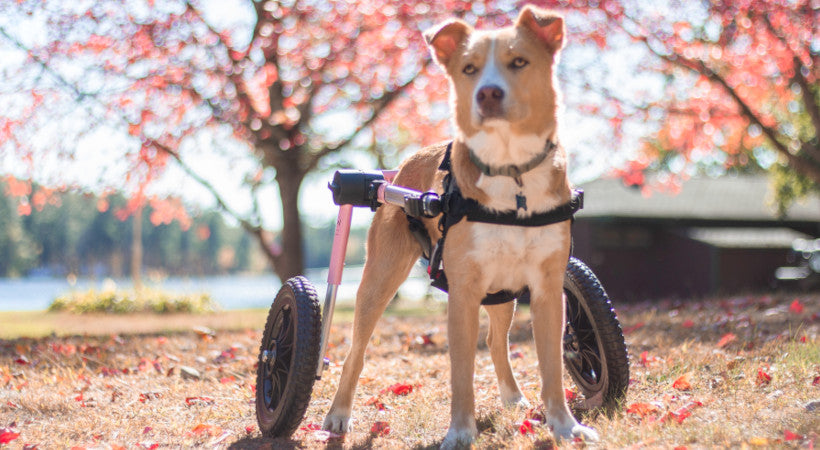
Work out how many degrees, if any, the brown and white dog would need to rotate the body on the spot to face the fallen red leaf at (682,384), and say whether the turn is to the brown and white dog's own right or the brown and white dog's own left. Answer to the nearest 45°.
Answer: approximately 90° to the brown and white dog's own left

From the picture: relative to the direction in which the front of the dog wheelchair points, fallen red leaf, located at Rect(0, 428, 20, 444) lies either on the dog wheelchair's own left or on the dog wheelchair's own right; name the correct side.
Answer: on the dog wheelchair's own right

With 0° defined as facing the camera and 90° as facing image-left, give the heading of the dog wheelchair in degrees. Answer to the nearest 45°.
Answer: approximately 315°

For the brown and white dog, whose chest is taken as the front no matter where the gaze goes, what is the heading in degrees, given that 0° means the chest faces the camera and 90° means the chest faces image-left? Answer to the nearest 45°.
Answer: approximately 315°

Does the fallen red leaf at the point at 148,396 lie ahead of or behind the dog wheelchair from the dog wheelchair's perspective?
behind

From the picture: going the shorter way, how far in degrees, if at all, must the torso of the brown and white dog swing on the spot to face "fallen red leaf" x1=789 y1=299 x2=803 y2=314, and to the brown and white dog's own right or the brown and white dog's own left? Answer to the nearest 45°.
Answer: approximately 90° to the brown and white dog's own left

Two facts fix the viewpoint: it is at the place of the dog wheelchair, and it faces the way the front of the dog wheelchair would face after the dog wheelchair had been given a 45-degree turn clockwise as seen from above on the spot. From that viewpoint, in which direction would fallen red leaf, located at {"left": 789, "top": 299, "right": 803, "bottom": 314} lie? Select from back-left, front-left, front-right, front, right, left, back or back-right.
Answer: back-left
